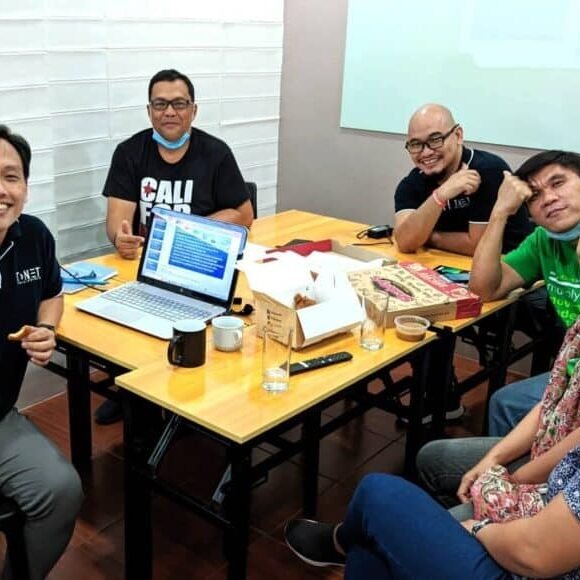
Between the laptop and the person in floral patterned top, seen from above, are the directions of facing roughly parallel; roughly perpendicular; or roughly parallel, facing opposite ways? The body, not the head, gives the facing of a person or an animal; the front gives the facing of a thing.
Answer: roughly perpendicular

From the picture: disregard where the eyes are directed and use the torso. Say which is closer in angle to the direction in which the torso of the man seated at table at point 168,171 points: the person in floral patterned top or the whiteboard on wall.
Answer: the person in floral patterned top

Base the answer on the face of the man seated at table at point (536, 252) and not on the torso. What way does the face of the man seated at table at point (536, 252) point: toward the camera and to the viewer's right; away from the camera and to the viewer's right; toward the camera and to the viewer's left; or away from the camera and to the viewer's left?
toward the camera and to the viewer's left

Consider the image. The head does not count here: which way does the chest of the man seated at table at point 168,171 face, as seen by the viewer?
toward the camera

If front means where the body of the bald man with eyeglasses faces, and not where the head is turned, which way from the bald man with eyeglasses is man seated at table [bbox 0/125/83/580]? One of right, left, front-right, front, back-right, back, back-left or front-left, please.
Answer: front

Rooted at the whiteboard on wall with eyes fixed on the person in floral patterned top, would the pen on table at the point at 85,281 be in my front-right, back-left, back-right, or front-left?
front-right

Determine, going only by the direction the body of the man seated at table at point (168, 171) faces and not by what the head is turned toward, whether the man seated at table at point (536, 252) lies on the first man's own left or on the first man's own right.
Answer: on the first man's own left

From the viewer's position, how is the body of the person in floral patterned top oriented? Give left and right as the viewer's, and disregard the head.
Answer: facing to the left of the viewer

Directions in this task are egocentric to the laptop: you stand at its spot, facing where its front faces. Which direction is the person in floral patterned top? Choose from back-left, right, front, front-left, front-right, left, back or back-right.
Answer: left

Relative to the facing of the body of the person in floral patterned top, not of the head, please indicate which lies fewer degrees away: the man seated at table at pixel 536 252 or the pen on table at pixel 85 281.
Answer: the pen on table

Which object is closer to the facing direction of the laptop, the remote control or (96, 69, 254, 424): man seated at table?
the remote control

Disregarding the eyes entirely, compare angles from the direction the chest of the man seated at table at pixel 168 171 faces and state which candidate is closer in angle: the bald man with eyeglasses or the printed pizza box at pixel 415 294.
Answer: the printed pizza box

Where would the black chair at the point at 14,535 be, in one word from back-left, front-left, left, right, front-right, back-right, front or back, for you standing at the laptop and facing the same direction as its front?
front

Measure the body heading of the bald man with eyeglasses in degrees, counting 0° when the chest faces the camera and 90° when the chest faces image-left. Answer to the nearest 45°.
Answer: approximately 45°

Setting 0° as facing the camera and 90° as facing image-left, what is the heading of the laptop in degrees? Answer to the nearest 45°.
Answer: approximately 45°
